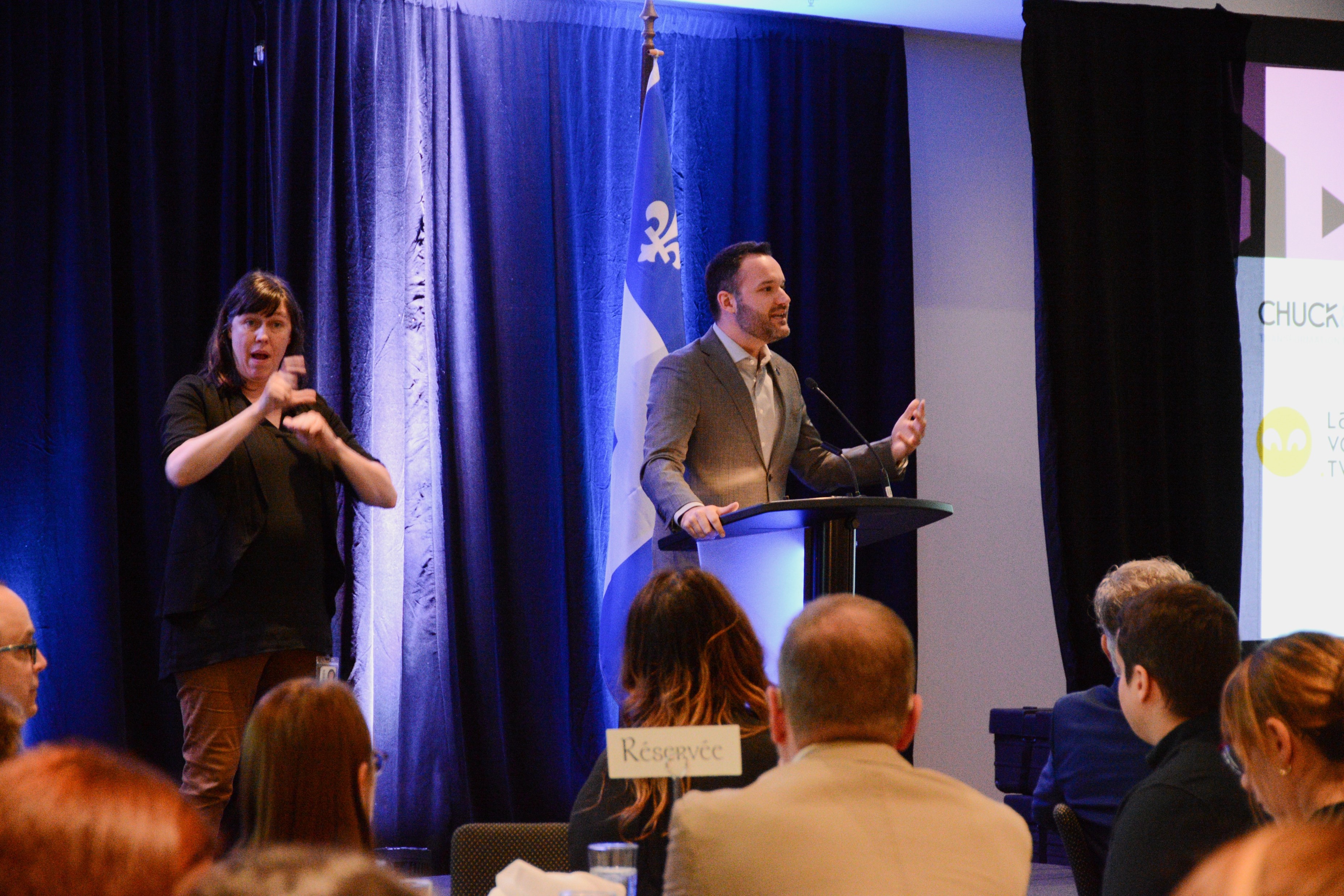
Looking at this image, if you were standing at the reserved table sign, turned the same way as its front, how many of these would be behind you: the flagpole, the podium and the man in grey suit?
3

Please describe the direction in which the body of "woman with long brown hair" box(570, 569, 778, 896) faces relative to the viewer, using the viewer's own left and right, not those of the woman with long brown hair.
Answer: facing away from the viewer

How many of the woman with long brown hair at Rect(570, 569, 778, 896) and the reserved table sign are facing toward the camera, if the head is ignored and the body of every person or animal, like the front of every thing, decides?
1

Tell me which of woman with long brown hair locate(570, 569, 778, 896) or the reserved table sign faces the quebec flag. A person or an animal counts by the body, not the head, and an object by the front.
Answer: the woman with long brown hair

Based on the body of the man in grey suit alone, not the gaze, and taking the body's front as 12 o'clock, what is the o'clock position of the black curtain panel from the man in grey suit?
The black curtain panel is roughly at 9 o'clock from the man in grey suit.

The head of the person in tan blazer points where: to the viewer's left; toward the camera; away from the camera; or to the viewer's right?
away from the camera

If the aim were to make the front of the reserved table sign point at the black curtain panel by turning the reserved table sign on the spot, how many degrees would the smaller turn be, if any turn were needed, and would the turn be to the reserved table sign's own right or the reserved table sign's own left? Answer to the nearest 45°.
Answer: approximately 135° to the reserved table sign's own left

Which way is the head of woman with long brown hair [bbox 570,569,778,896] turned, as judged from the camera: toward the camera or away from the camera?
away from the camera

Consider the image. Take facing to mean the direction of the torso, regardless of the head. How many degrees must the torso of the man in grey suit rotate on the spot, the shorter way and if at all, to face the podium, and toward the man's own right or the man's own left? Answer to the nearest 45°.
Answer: approximately 45° to the man's own right

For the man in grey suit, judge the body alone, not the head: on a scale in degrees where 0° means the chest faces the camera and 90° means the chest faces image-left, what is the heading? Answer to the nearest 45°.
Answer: approximately 315°

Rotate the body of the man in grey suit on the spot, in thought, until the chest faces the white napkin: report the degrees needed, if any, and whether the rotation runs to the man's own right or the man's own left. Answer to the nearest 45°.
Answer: approximately 45° to the man's own right

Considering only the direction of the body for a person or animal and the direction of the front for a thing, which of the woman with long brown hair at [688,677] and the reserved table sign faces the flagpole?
the woman with long brown hair
